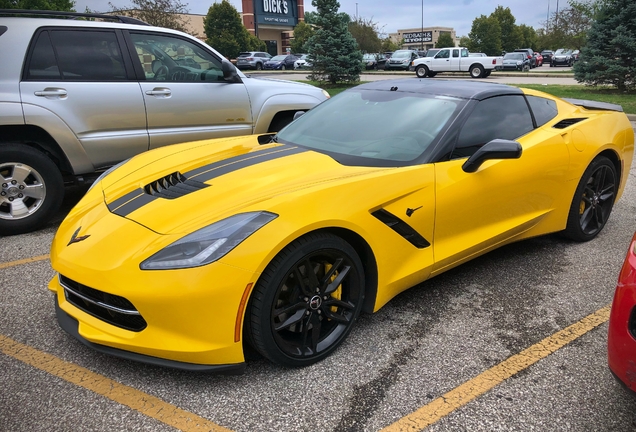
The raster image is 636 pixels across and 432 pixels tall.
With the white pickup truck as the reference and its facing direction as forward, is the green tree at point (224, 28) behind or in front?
in front

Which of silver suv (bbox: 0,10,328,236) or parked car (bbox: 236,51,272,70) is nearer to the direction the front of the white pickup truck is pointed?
the parked car

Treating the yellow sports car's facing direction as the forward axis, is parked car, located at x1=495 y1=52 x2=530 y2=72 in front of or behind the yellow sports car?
behind

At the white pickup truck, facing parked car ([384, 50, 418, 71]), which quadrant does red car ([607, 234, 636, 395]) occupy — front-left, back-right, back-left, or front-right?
back-left

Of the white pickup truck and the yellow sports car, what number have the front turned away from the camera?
0

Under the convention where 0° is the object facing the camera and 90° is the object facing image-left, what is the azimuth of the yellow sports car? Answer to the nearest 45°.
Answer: approximately 45°

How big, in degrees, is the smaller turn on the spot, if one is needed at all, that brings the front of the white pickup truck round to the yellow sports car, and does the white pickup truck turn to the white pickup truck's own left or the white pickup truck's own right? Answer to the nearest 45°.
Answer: approximately 90° to the white pickup truck's own left

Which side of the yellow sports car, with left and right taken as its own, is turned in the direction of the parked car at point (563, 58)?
back

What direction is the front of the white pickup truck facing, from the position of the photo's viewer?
facing to the left of the viewer

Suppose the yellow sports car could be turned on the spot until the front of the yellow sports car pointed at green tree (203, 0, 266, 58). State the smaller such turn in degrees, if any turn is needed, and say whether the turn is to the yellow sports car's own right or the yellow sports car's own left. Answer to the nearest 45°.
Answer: approximately 135° to the yellow sports car's own right

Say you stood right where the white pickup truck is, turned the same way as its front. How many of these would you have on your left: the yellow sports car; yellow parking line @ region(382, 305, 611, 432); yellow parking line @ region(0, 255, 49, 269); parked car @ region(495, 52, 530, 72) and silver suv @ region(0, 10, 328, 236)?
4

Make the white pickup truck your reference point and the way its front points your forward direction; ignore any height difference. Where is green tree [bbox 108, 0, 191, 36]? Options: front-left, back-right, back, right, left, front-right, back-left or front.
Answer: front-left
